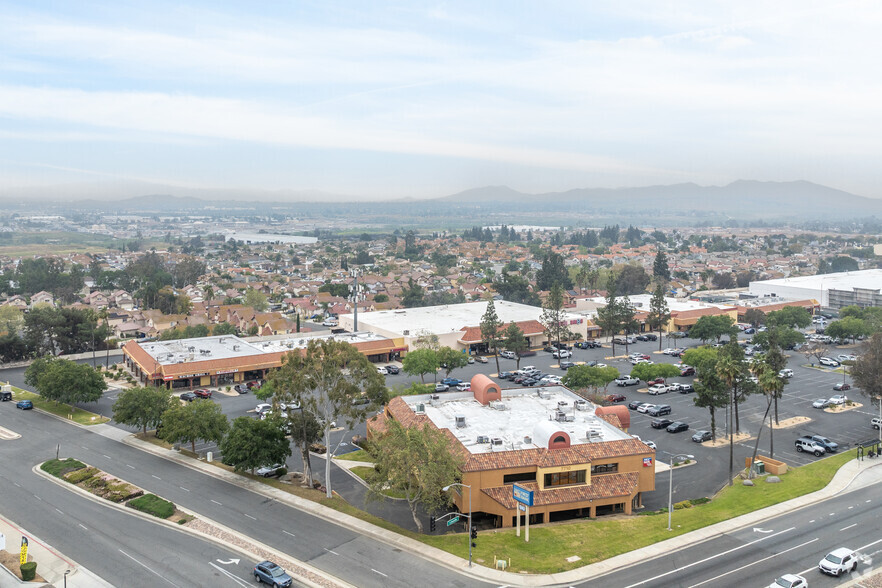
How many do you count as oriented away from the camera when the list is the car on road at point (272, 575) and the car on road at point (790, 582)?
0

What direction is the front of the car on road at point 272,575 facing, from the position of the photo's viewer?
facing the viewer and to the right of the viewer

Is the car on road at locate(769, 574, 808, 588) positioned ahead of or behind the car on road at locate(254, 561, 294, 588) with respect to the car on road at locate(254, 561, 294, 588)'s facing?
ahead

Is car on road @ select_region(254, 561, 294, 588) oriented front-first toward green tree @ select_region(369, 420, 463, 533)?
no

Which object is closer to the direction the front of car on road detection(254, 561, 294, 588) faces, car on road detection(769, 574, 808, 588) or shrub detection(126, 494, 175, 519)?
the car on road

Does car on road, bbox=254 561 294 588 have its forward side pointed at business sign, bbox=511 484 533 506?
no

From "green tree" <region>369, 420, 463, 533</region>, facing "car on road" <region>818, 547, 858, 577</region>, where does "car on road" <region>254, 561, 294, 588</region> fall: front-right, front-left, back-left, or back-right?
back-right

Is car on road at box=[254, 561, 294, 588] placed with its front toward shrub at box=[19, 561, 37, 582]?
no

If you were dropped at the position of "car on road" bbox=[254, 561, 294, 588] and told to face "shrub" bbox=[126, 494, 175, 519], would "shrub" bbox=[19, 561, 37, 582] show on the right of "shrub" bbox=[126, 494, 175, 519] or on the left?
left

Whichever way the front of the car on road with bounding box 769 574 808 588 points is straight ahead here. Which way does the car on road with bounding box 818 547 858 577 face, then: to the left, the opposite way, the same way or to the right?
the same way

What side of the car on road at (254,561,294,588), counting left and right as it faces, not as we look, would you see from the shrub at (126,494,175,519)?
back

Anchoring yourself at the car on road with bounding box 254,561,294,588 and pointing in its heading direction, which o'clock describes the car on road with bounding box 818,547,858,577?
the car on road with bounding box 818,547,858,577 is roughly at 11 o'clock from the car on road with bounding box 254,561,294,588.

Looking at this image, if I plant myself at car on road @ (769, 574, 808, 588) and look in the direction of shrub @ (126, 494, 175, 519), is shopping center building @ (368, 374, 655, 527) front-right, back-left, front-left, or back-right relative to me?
front-right

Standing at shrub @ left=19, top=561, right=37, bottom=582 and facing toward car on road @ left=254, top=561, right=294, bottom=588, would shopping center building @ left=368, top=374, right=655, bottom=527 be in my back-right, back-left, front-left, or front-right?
front-left
